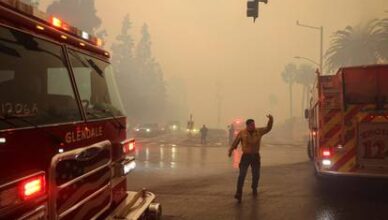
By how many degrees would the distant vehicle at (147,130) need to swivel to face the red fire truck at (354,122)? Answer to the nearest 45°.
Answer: approximately 45° to its left

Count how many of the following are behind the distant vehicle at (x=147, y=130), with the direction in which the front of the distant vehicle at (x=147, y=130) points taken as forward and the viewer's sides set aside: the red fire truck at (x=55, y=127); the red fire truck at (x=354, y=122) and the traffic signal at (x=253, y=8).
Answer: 0

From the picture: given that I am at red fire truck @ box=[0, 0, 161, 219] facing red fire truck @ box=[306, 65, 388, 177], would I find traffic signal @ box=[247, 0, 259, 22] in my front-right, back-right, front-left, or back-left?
front-left

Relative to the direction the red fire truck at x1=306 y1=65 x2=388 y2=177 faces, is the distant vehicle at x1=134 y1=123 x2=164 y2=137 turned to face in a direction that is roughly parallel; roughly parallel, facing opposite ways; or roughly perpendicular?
roughly parallel, facing opposite ways

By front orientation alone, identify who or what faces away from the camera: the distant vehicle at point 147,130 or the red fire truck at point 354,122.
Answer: the red fire truck

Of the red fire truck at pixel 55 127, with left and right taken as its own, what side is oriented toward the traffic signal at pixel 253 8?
left

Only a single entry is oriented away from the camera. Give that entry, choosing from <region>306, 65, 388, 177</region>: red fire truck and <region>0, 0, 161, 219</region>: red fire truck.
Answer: <region>306, 65, 388, 177</region>: red fire truck

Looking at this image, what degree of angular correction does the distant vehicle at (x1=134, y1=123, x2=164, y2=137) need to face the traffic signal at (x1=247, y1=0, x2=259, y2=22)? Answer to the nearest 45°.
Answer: approximately 45° to its left

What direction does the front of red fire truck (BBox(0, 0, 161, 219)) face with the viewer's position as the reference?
facing the viewer and to the right of the viewer

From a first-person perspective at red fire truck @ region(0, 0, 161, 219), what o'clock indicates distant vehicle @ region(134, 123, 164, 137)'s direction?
The distant vehicle is roughly at 8 o'clock from the red fire truck.

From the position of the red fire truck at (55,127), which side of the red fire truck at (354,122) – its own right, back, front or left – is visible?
back

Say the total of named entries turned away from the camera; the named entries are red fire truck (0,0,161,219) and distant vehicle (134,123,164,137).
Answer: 0

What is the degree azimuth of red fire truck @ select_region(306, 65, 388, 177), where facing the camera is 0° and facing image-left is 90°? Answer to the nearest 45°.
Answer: approximately 180°

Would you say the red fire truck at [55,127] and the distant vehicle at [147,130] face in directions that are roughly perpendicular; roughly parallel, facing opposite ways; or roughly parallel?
roughly perpendicular

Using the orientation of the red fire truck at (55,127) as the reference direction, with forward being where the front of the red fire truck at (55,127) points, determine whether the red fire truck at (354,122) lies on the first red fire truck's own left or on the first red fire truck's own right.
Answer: on the first red fire truck's own left

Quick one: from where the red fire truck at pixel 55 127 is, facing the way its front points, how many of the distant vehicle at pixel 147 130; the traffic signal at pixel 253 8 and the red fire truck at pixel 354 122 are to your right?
0
